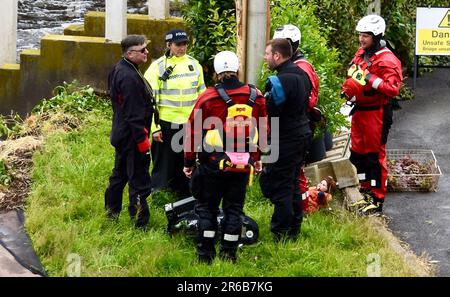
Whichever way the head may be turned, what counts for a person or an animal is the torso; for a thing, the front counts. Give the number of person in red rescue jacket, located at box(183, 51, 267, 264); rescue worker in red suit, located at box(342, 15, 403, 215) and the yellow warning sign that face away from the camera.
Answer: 1

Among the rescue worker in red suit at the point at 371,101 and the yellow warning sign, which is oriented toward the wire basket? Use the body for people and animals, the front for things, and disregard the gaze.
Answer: the yellow warning sign

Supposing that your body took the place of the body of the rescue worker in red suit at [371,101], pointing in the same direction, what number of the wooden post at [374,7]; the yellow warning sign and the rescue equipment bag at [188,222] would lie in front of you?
1

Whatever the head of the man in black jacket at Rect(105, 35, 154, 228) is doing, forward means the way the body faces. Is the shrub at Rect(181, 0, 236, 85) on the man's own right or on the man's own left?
on the man's own left

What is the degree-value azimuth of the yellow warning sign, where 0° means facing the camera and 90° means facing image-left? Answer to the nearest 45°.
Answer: approximately 0°

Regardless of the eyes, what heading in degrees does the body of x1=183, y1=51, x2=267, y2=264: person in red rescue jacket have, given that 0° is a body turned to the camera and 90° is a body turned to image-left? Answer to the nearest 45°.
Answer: approximately 180°

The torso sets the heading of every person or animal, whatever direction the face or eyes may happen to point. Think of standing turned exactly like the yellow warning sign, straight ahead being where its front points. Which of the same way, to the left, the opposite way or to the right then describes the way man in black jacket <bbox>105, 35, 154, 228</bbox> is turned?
to the left

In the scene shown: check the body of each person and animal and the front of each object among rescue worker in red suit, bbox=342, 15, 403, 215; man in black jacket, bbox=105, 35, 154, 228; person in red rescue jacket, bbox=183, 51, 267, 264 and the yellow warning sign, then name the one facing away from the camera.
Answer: person in red rescue jacket, bbox=183, 51, 267, 264

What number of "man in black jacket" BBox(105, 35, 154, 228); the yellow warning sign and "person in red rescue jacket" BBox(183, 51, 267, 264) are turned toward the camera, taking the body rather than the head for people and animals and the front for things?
1

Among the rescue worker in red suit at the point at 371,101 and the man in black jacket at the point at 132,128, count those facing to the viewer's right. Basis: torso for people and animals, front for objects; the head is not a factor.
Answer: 1

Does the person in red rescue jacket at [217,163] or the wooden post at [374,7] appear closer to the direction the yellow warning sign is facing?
the person in red rescue jacket

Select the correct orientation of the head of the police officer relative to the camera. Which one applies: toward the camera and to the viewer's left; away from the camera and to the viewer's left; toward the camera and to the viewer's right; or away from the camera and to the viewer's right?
toward the camera and to the viewer's right

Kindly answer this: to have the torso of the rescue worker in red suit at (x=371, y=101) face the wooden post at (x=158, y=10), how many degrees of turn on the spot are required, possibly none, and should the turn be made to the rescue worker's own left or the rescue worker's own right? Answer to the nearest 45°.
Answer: approximately 90° to the rescue worker's own right

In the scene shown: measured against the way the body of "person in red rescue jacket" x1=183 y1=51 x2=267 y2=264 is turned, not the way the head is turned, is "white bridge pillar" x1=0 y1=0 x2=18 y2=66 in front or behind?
in front

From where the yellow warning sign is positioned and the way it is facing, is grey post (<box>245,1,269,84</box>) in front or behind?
in front

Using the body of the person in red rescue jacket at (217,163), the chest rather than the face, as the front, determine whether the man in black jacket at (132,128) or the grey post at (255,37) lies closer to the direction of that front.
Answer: the grey post

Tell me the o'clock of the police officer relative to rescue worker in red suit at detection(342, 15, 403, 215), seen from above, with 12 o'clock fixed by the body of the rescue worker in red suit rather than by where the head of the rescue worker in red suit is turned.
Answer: The police officer is roughly at 1 o'clock from the rescue worker in red suit.

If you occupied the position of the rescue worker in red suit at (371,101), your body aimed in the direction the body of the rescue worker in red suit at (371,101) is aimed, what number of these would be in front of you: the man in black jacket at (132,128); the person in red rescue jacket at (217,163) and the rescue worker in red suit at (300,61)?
3

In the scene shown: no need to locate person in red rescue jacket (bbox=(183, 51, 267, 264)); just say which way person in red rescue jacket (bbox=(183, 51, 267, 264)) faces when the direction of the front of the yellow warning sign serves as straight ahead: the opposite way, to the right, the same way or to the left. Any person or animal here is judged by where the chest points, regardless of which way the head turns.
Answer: the opposite way

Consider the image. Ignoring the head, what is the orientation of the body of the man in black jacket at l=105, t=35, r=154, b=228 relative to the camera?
to the viewer's right

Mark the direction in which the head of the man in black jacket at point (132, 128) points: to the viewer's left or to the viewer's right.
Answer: to the viewer's right
